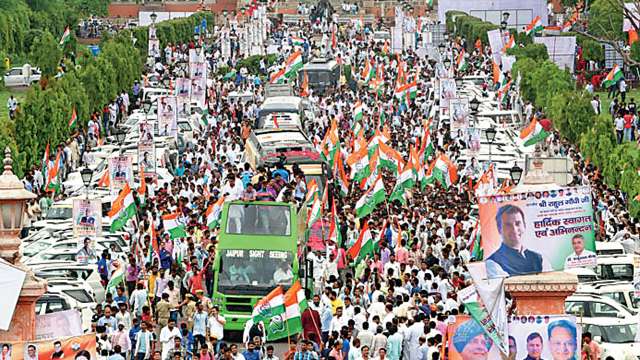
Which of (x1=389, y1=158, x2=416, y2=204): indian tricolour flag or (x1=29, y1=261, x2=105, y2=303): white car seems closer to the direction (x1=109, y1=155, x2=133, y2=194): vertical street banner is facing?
the white car

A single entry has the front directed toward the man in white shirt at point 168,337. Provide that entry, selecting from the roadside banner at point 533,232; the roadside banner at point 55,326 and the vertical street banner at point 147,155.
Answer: the vertical street banner

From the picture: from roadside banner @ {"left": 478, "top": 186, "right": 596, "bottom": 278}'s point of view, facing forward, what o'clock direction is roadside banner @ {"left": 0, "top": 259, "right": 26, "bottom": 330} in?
roadside banner @ {"left": 0, "top": 259, "right": 26, "bottom": 330} is roughly at 2 o'clock from roadside banner @ {"left": 478, "top": 186, "right": 596, "bottom": 278}.

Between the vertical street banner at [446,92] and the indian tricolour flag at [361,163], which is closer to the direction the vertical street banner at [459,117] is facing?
the indian tricolour flag
